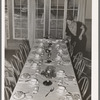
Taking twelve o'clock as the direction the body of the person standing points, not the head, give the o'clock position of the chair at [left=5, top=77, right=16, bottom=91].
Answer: The chair is roughly at 11 o'clock from the person standing.

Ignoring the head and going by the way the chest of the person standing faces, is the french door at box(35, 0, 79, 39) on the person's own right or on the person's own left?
on the person's own right

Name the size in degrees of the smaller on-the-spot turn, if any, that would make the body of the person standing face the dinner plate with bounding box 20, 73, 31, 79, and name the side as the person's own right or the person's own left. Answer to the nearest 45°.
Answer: approximately 45° to the person's own left

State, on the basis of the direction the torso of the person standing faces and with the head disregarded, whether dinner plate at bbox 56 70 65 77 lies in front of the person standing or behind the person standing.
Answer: in front

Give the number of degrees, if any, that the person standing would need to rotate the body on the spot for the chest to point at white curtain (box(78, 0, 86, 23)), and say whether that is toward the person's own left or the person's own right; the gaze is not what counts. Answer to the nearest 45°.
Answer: approximately 135° to the person's own right

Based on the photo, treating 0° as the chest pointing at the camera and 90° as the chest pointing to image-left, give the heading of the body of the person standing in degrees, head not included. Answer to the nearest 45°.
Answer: approximately 45°

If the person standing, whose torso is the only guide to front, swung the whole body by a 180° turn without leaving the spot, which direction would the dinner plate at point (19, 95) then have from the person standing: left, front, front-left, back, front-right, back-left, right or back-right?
back-right

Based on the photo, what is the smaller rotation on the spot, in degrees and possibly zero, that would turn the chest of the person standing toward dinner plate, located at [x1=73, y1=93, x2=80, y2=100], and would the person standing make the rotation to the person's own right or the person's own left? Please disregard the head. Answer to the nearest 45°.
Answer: approximately 45° to the person's own left

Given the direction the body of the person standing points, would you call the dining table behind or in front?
in front

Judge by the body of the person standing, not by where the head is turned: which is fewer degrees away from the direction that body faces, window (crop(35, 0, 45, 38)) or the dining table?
the dining table
